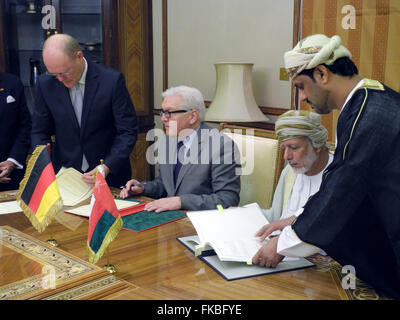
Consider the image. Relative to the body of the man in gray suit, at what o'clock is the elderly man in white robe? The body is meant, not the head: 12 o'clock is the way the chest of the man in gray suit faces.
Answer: The elderly man in white robe is roughly at 9 o'clock from the man in gray suit.

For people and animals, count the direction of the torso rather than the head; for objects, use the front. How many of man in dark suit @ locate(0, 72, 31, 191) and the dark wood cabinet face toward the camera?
2

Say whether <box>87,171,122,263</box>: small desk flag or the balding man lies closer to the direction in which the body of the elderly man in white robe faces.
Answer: the small desk flag

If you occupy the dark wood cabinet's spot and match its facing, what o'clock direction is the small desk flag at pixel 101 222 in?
The small desk flag is roughly at 12 o'clock from the dark wood cabinet.

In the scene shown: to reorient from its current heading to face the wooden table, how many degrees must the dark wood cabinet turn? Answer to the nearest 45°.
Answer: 0° — it already faces it

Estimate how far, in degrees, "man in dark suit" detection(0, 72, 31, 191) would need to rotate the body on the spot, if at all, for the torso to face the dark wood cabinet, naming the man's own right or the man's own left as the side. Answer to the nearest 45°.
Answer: approximately 135° to the man's own left

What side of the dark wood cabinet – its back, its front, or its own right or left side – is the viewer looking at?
front

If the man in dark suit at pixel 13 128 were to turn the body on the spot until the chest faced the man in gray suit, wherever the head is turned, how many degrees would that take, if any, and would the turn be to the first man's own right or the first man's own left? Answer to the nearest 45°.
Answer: approximately 45° to the first man's own left

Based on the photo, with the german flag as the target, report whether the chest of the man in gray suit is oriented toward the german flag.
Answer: yes

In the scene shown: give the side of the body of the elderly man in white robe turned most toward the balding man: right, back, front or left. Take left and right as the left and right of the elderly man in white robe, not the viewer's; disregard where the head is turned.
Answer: right

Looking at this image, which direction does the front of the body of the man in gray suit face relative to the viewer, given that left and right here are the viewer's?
facing the viewer and to the left of the viewer
